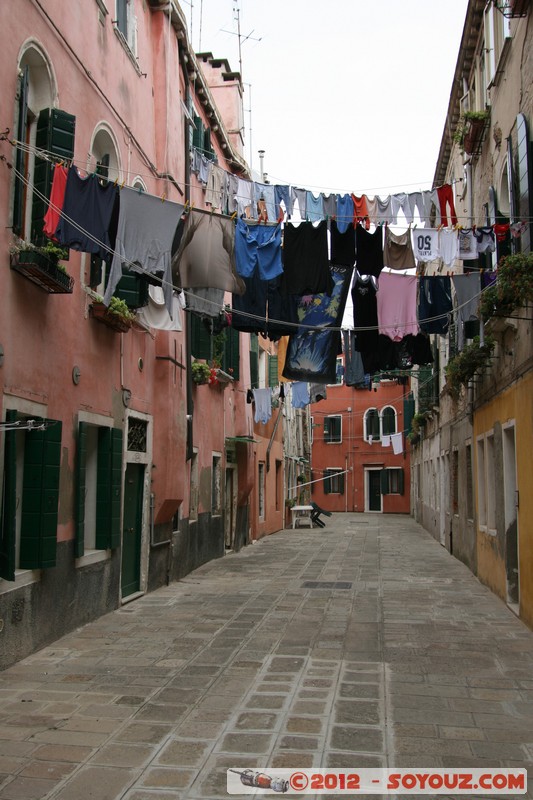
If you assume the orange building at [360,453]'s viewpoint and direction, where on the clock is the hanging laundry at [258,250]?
The hanging laundry is roughly at 12 o'clock from the orange building.

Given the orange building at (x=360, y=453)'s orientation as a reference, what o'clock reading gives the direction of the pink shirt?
The pink shirt is roughly at 12 o'clock from the orange building.

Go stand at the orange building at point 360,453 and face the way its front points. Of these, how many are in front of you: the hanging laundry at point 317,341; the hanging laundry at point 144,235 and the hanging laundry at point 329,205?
3

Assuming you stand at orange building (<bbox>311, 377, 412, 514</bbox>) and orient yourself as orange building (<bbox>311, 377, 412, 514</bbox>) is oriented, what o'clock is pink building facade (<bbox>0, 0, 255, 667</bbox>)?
The pink building facade is roughly at 12 o'clock from the orange building.

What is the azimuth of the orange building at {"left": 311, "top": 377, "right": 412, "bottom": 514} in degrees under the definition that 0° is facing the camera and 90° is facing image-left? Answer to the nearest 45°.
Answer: approximately 0°

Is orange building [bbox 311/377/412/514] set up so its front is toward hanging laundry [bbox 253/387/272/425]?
yes

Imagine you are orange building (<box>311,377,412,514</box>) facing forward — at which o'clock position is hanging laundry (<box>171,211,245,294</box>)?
The hanging laundry is roughly at 12 o'clock from the orange building.

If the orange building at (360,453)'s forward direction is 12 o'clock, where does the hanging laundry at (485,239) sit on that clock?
The hanging laundry is roughly at 12 o'clock from the orange building.

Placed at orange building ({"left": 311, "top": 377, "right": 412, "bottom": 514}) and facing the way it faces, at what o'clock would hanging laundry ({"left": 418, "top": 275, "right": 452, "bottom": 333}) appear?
The hanging laundry is roughly at 12 o'clock from the orange building.

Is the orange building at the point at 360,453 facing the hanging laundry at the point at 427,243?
yes

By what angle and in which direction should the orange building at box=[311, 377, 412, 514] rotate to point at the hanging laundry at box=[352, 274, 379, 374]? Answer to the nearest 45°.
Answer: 0° — it already faces it
